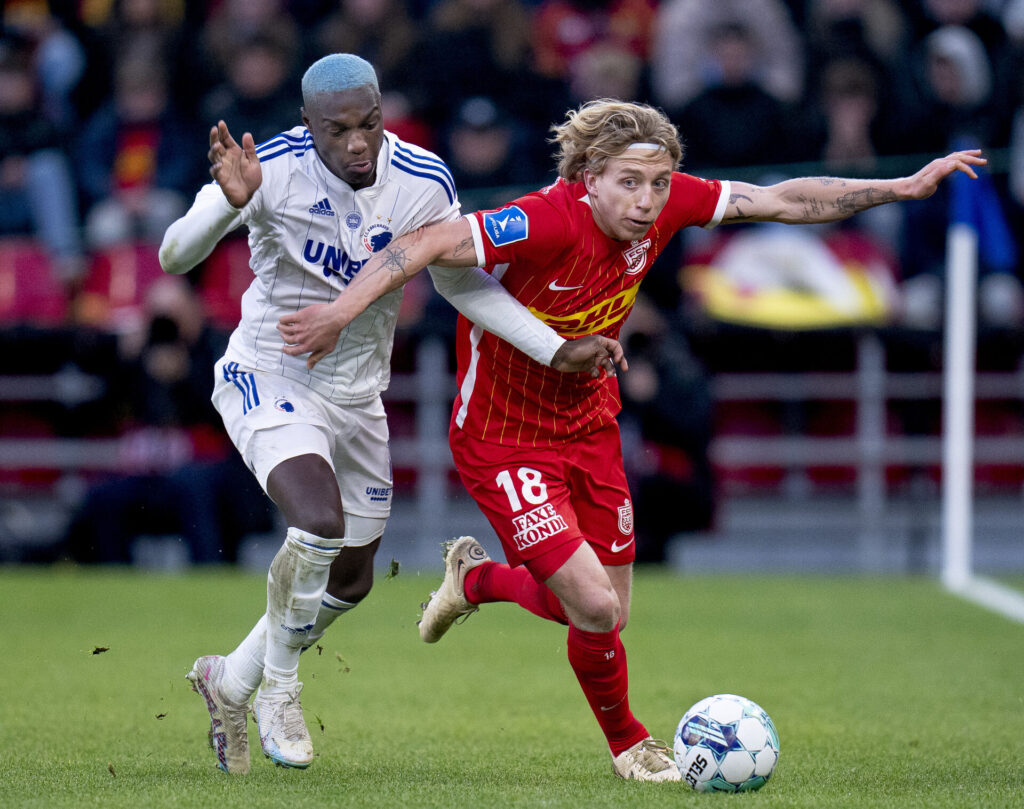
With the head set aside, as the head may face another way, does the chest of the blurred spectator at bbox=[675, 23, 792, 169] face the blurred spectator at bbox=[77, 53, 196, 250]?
no

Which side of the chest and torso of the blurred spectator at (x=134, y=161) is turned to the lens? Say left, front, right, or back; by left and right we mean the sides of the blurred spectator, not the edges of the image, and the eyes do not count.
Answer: front

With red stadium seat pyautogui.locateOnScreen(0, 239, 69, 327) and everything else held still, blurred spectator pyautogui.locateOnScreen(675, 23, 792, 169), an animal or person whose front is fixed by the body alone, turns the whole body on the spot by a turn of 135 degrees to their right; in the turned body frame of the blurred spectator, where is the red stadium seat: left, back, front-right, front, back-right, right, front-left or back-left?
front-left

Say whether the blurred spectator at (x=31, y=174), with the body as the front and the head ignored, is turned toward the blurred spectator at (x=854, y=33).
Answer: no

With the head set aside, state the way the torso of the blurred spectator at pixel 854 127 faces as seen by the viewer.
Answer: toward the camera

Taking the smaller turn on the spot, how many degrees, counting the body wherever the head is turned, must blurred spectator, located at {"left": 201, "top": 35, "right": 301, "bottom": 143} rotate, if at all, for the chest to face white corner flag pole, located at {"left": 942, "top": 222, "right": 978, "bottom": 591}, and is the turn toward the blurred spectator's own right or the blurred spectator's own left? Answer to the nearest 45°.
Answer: approximately 45° to the blurred spectator's own left

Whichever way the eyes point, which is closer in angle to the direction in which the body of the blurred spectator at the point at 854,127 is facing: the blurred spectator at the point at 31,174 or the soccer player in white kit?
the soccer player in white kit

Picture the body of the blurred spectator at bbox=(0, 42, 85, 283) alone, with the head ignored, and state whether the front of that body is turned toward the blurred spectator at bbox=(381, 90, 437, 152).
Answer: no

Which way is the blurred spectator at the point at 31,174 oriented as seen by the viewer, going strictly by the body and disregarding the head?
toward the camera

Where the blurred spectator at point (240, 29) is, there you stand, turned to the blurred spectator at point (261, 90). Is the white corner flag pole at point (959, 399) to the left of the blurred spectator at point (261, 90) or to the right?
left

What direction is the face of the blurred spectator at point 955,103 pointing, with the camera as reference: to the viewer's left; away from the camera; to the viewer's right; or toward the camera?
toward the camera

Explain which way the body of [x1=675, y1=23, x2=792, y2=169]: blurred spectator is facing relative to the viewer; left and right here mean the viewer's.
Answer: facing the viewer

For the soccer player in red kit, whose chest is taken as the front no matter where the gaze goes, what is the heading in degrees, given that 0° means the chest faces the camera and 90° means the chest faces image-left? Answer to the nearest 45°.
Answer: approximately 315°

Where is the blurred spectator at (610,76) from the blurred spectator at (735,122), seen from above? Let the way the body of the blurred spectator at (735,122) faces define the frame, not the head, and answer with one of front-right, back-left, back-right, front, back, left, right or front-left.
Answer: right

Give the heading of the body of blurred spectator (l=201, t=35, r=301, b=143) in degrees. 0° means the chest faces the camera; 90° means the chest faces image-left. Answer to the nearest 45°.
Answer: approximately 0°

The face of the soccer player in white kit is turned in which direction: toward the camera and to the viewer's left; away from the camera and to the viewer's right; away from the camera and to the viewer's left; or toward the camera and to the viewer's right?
toward the camera and to the viewer's right
